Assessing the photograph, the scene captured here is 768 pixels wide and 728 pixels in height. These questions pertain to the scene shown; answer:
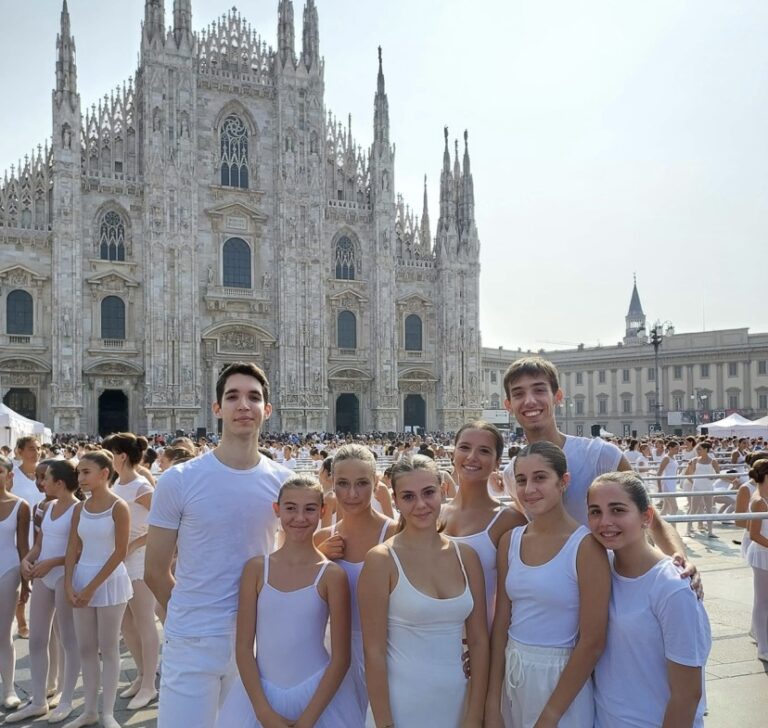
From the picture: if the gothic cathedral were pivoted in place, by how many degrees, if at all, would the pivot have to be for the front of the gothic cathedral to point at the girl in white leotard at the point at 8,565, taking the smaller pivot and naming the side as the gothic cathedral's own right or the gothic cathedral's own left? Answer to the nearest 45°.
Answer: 0° — it already faces them

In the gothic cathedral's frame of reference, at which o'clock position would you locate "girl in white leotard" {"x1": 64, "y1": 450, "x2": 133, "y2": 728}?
The girl in white leotard is roughly at 12 o'clock from the gothic cathedral.

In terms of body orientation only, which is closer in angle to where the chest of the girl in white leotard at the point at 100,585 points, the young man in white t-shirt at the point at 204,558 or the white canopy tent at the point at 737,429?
the young man in white t-shirt

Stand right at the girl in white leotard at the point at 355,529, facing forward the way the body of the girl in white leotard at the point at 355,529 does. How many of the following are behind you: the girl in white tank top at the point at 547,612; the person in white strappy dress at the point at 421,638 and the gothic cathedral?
1

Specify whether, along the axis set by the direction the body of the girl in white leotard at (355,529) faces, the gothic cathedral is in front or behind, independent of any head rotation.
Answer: behind

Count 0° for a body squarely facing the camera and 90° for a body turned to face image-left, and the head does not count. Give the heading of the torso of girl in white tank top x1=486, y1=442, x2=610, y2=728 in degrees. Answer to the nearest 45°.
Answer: approximately 45°

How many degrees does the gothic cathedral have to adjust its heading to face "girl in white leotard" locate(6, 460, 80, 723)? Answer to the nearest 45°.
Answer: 0° — it already faces them

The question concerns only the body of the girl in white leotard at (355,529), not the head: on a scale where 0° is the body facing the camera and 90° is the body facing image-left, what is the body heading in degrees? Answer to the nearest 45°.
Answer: approximately 0°

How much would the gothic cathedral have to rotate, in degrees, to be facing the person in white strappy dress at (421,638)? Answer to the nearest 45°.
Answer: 0° — it already faces them
